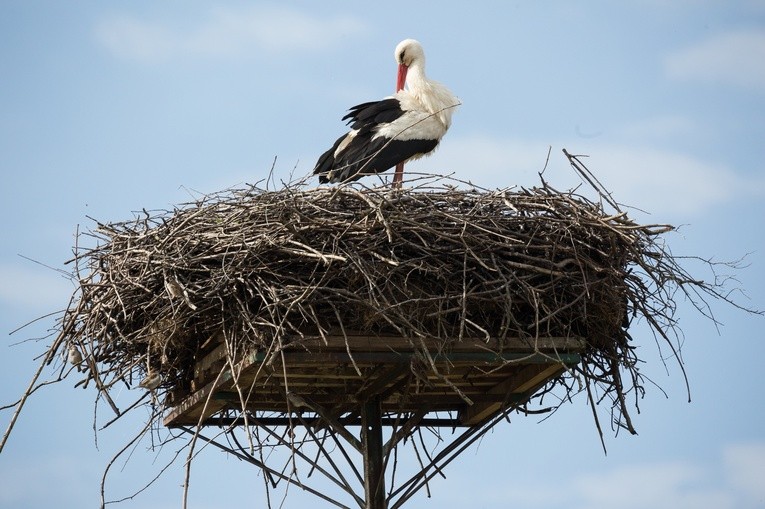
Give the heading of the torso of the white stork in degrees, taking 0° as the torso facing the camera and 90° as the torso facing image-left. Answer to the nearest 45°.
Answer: approximately 270°
